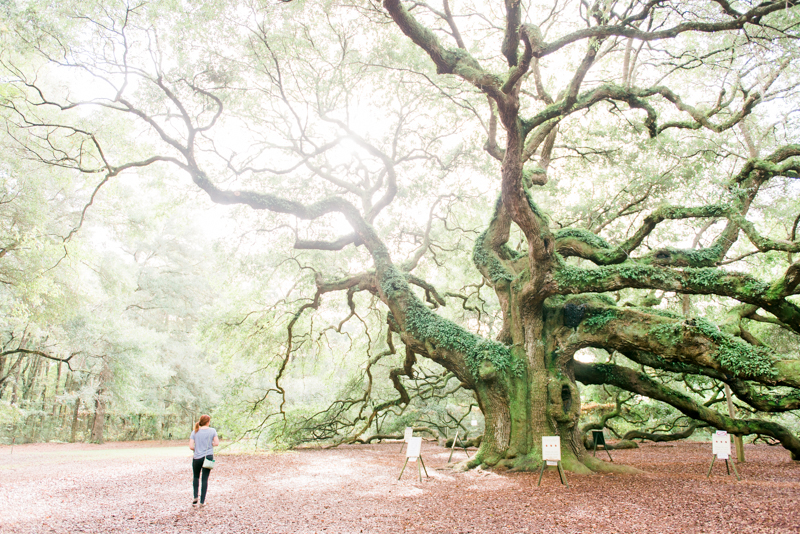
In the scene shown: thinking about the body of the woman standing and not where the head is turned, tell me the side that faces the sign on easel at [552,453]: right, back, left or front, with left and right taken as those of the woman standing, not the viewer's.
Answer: right

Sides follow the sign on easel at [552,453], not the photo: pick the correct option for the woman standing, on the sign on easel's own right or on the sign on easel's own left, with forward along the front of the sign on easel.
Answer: on the sign on easel's own right

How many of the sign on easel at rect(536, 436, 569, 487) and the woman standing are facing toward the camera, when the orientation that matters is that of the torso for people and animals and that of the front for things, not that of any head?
1

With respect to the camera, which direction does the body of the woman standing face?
away from the camera

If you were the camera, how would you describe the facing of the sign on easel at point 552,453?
facing the viewer
